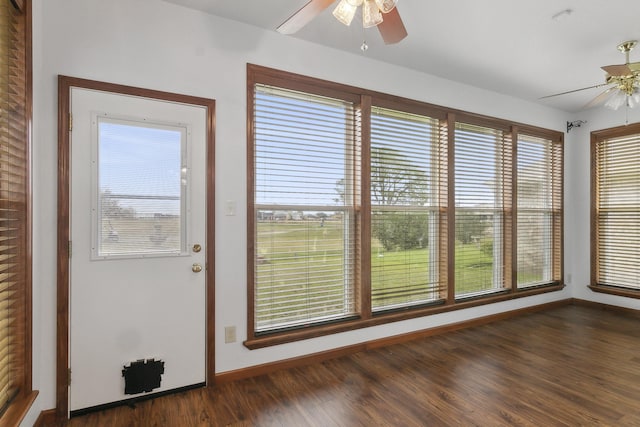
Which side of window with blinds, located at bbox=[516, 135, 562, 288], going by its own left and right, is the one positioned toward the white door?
right

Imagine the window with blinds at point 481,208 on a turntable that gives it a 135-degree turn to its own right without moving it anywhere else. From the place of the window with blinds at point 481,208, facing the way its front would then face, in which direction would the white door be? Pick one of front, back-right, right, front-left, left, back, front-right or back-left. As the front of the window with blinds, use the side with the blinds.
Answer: front-left

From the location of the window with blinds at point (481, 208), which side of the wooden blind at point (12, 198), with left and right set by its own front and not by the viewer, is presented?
front

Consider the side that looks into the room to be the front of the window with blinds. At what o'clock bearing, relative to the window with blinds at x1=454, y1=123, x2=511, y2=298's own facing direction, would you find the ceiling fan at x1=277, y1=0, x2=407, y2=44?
The ceiling fan is roughly at 2 o'clock from the window with blinds.

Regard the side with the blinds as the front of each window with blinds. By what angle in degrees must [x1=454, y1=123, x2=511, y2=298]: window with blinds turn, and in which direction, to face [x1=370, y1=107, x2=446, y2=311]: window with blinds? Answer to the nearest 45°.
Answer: approximately 90° to its right

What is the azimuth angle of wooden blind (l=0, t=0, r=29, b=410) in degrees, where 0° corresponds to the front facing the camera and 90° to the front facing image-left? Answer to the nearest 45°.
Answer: approximately 270°

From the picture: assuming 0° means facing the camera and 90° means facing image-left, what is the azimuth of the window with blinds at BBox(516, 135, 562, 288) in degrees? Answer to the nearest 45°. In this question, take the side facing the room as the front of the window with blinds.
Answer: approximately 315°

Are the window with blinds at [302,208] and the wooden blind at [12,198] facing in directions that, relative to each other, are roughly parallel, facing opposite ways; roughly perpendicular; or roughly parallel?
roughly perpendicular

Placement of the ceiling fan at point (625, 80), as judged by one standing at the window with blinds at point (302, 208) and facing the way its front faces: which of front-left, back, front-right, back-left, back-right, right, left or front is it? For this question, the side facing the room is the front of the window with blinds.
front-left

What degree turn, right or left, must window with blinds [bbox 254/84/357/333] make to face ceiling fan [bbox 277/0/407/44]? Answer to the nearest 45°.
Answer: approximately 45° to its right

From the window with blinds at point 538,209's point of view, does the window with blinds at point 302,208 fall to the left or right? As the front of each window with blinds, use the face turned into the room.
on its right
